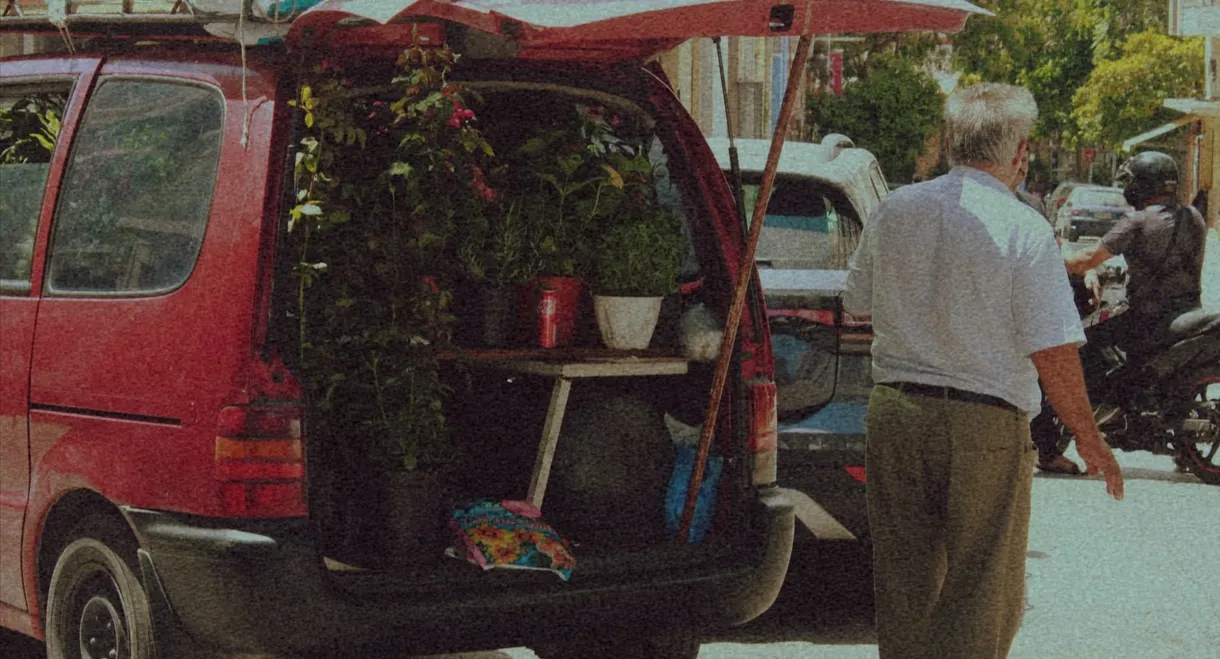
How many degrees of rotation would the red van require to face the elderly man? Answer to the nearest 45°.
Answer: approximately 135° to its right

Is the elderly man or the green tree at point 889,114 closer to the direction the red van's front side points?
the green tree

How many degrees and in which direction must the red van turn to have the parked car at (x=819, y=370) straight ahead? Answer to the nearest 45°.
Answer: approximately 90° to its right

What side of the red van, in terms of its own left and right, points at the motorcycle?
right

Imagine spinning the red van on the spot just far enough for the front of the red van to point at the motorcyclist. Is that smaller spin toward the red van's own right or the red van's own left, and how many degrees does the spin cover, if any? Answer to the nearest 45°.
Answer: approximately 90° to the red van's own right

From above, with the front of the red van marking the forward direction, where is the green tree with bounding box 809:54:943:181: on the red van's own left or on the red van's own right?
on the red van's own right

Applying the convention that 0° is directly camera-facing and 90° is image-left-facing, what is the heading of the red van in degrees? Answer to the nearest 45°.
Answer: approximately 135°

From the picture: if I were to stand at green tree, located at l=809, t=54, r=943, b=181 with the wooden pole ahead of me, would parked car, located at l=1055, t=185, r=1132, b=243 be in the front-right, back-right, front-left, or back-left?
back-left

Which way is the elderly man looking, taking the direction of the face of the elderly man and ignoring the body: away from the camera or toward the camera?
away from the camera
